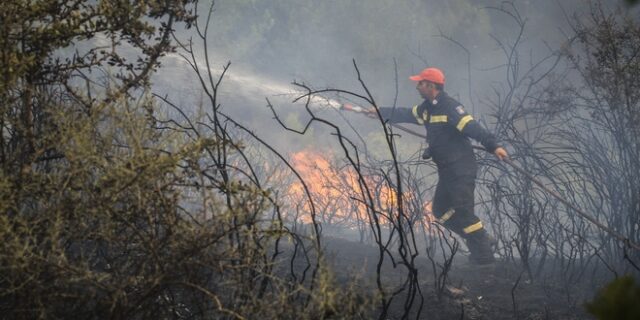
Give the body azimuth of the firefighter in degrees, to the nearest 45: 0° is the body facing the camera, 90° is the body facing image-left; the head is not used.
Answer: approximately 45°
